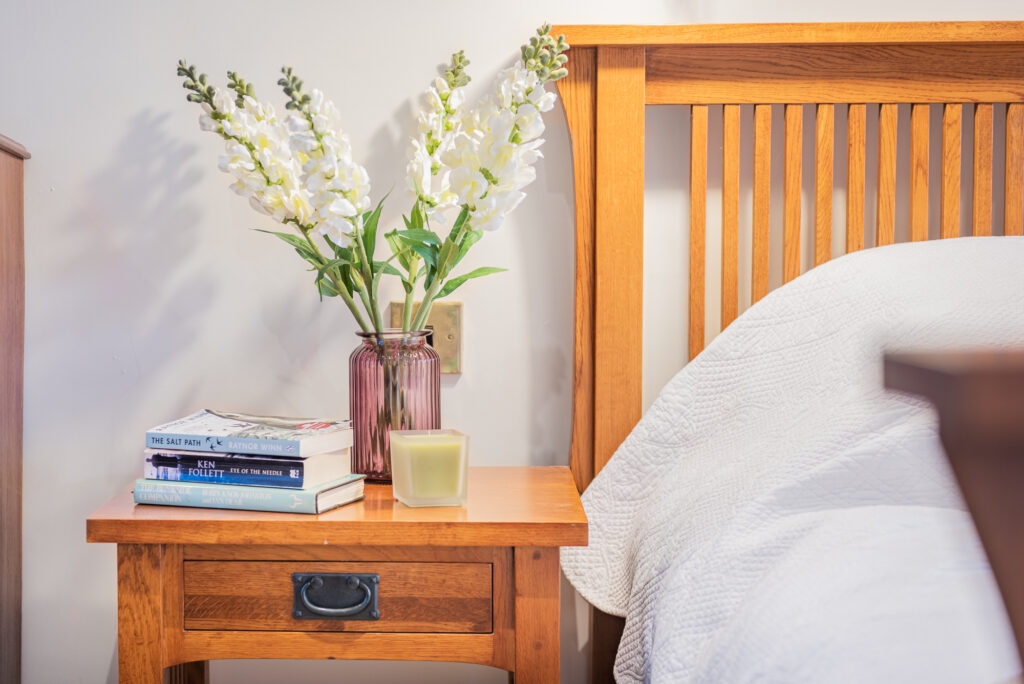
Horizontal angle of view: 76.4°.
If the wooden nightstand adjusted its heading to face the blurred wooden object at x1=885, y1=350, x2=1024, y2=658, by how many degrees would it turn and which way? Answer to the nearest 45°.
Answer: approximately 45° to its left

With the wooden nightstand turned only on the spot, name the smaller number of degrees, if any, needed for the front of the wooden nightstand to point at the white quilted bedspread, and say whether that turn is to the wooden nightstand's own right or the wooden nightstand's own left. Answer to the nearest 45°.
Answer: approximately 90° to the wooden nightstand's own left

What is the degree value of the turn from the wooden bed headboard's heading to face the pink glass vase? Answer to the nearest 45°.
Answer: approximately 45° to its right

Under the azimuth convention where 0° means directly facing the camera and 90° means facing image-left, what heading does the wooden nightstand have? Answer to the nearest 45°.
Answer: approximately 0°

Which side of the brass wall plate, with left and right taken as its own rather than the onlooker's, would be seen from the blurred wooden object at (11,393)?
right

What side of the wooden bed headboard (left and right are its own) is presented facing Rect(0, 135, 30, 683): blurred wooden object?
right

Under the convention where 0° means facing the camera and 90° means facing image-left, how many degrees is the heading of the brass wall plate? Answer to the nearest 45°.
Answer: approximately 0°

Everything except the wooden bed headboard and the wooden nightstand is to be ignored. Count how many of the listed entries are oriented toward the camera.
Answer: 2
